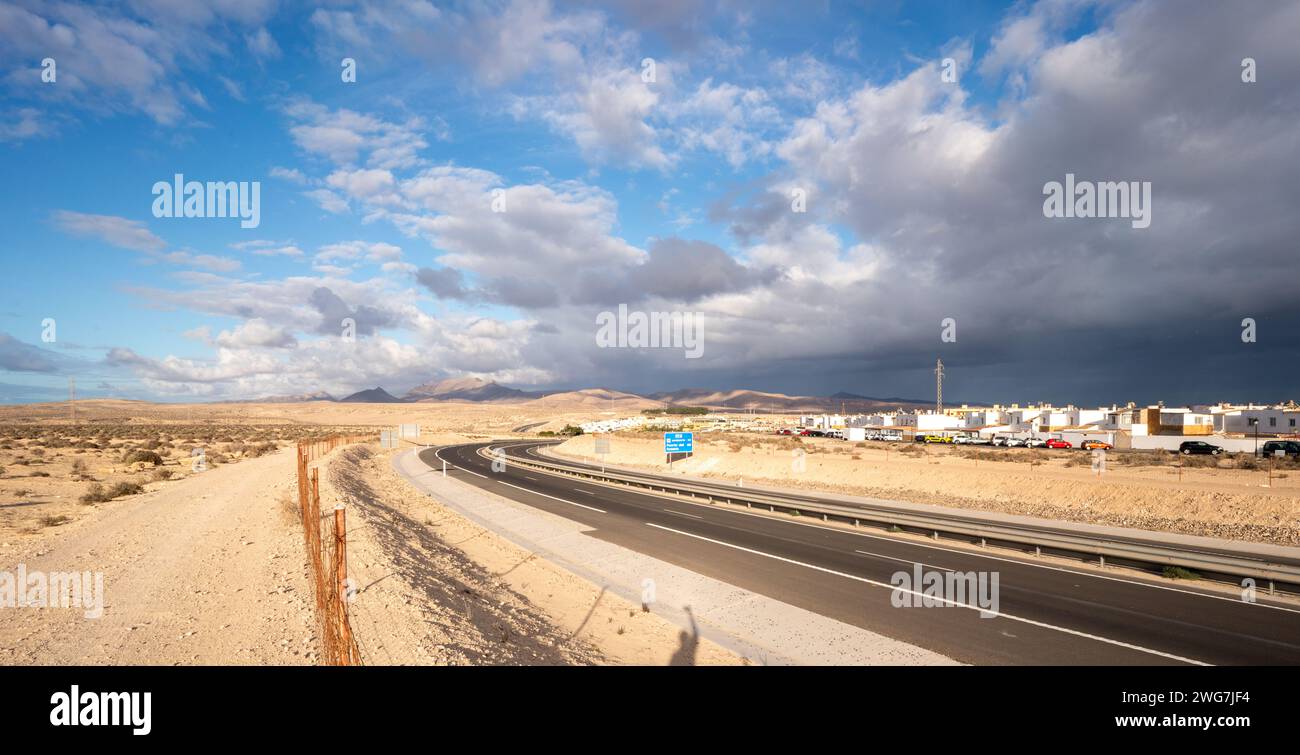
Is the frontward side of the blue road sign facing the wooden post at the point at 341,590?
yes

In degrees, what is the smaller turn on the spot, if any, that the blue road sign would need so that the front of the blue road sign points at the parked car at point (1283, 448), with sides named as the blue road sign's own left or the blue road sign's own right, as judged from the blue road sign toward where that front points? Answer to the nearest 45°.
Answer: approximately 90° to the blue road sign's own left

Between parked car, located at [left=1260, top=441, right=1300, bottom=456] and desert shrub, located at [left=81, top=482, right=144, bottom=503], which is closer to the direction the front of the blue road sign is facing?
the desert shrub

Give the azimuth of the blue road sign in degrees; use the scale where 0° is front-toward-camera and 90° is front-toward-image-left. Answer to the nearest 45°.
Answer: approximately 0°
